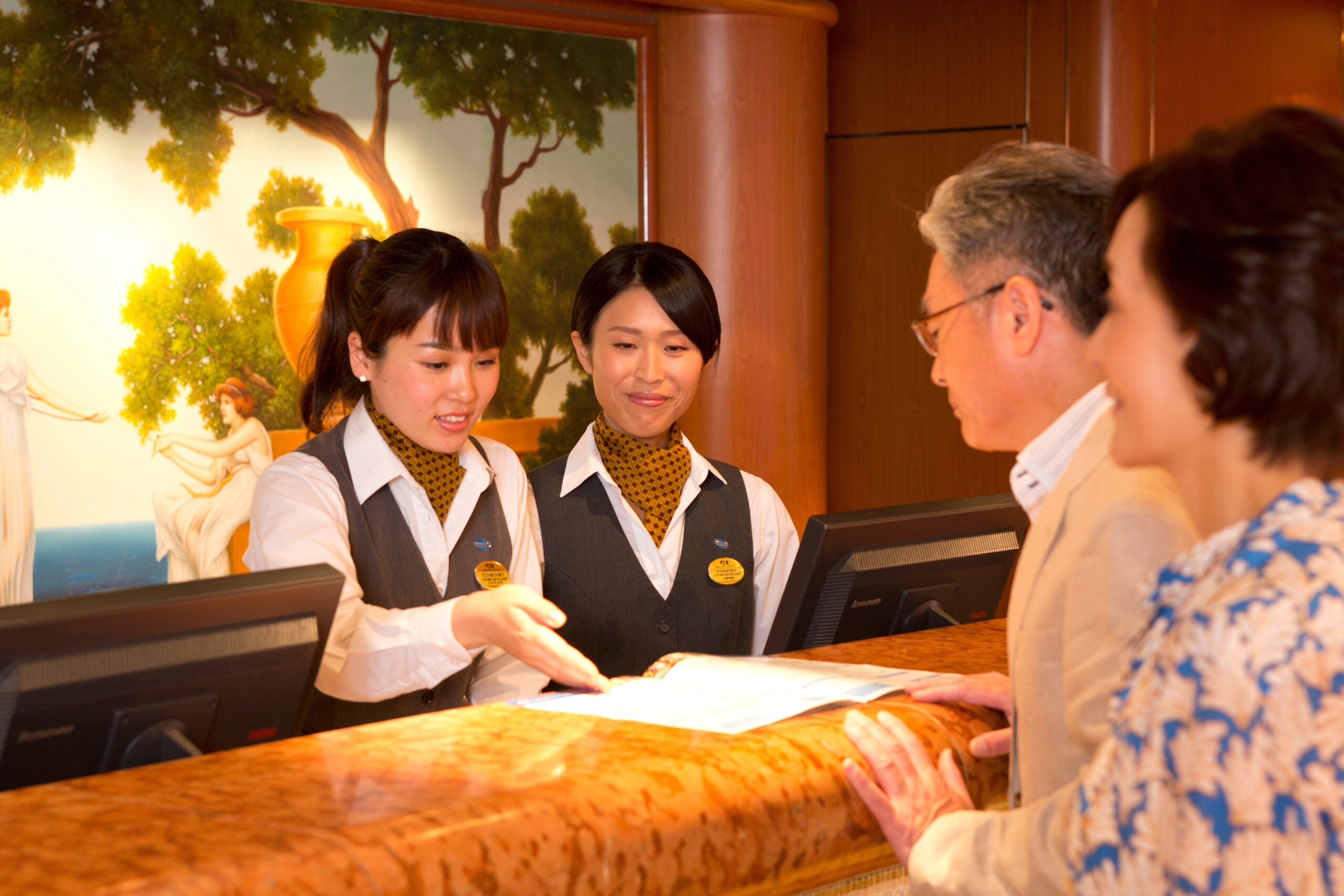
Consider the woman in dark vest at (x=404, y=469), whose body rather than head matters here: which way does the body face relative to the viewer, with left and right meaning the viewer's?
facing the viewer and to the right of the viewer

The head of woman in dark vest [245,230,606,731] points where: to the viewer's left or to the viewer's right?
to the viewer's right

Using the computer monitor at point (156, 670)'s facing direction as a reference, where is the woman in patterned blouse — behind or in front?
behind

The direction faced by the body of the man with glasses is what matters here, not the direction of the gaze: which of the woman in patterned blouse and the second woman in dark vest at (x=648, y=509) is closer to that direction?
the second woman in dark vest

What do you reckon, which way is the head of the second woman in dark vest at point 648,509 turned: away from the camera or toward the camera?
toward the camera

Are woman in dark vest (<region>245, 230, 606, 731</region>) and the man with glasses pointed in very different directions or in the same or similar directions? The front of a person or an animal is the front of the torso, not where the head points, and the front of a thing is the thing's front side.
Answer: very different directions

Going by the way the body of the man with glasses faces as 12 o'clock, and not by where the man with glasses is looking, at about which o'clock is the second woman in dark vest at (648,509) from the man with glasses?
The second woman in dark vest is roughly at 2 o'clock from the man with glasses.

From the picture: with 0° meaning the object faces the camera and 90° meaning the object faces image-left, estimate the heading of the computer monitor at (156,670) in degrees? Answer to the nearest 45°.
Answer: approximately 135°

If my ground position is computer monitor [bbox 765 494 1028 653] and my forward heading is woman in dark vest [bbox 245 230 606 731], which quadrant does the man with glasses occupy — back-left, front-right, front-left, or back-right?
back-left

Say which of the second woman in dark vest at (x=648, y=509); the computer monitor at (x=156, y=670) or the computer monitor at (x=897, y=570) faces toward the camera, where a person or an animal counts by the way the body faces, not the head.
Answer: the second woman in dark vest

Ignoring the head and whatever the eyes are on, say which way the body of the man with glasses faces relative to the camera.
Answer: to the viewer's left

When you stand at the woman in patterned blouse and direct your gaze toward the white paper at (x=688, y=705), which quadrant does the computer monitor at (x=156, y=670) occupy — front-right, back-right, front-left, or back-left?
front-left

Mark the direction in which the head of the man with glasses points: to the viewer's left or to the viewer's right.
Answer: to the viewer's left

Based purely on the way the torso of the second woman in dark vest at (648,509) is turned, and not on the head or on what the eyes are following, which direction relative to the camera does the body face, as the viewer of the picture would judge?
toward the camera

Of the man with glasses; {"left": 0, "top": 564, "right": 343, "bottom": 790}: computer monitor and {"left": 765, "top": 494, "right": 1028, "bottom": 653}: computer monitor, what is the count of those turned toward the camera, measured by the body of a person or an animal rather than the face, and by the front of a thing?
0

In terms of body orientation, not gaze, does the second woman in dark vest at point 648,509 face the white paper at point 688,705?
yes
